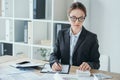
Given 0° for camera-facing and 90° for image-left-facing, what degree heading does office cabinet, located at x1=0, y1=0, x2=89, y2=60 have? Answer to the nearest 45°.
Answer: approximately 0°

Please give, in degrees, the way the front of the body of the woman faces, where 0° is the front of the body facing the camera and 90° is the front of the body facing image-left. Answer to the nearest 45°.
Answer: approximately 0°

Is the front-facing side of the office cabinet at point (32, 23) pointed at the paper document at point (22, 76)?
yes

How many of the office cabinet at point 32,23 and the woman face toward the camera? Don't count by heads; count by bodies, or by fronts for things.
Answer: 2

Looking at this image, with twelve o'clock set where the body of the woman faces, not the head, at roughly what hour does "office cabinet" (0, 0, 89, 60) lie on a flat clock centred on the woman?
The office cabinet is roughly at 5 o'clock from the woman.
